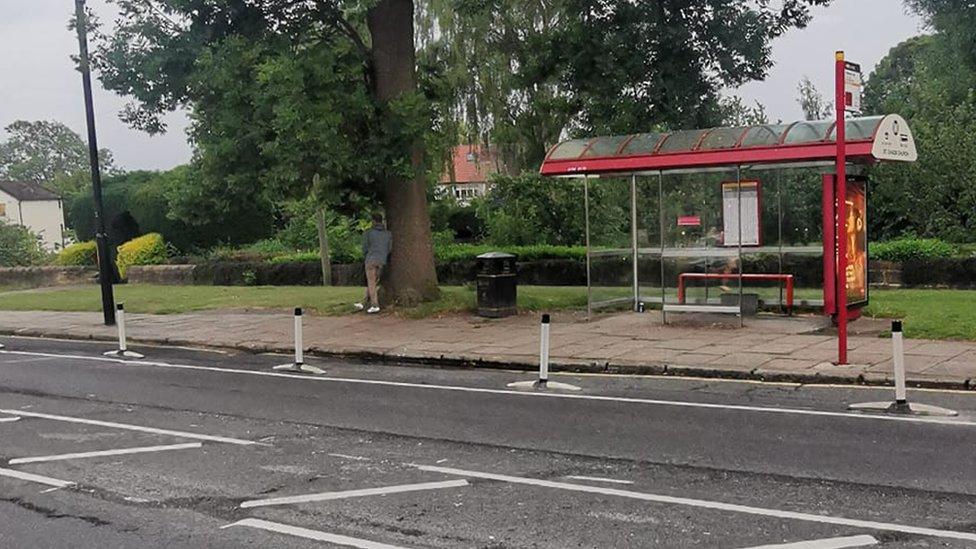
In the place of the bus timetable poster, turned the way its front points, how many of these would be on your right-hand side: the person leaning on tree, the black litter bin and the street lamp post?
3

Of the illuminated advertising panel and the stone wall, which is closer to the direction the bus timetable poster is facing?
the illuminated advertising panel

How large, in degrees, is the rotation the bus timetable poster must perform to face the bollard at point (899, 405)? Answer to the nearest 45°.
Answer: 0° — it already faces it

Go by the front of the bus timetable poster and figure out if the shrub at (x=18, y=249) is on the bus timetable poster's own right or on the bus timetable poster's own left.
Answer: on the bus timetable poster's own right

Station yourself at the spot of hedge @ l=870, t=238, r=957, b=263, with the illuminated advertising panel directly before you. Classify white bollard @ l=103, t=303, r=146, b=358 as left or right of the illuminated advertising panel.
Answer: right

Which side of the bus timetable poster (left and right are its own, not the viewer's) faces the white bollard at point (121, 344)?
right

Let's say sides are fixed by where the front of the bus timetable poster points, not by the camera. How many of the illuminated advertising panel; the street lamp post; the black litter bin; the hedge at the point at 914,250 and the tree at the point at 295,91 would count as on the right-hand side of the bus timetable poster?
3

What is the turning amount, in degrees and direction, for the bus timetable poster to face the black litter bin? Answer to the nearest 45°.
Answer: approximately 90° to its right

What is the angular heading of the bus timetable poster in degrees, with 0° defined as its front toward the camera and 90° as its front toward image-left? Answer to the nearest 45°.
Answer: approximately 0°

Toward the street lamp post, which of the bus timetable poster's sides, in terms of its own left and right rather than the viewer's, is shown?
right

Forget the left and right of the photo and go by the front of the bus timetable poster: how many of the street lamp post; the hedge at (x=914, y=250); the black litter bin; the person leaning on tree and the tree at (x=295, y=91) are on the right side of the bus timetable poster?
4

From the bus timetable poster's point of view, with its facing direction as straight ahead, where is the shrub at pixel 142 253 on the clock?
The shrub is roughly at 4 o'clock from the bus timetable poster.
